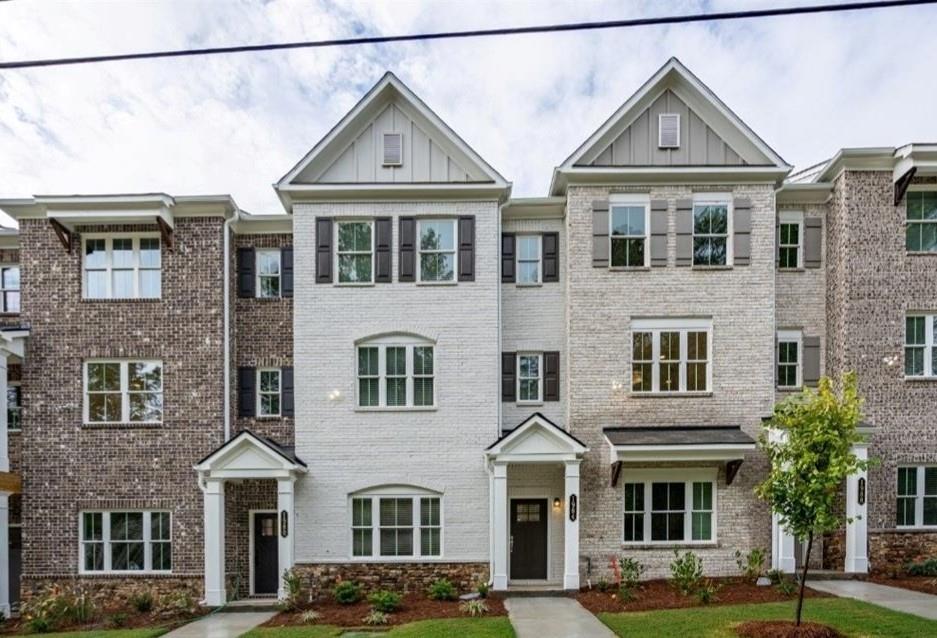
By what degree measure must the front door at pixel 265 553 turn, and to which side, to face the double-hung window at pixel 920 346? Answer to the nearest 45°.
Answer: approximately 90° to its left

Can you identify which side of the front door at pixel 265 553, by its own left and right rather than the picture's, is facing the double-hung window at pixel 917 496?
left

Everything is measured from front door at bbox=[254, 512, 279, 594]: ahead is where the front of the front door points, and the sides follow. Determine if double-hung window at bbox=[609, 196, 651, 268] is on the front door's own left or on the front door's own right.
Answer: on the front door's own left

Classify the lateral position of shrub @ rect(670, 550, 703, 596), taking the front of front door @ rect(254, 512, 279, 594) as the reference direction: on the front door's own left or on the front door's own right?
on the front door's own left

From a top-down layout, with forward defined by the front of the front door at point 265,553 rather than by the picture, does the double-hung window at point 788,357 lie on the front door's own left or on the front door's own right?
on the front door's own left

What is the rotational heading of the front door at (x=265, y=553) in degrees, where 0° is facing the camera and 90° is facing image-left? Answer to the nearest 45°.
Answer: approximately 0°

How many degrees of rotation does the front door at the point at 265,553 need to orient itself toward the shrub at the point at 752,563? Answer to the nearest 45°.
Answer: approximately 45° to its left

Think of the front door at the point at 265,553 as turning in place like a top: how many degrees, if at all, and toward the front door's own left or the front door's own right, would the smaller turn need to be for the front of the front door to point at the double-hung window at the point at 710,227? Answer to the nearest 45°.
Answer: approximately 90° to the front door's own left

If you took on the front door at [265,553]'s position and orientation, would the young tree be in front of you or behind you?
in front

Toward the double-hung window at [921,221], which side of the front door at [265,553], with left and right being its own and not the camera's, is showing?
left
